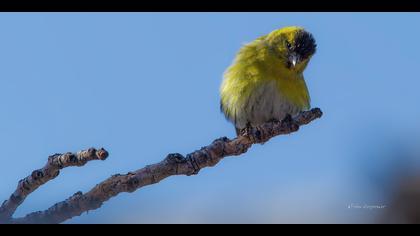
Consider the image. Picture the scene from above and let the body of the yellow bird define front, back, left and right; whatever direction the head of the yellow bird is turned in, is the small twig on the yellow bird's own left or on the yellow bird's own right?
on the yellow bird's own right

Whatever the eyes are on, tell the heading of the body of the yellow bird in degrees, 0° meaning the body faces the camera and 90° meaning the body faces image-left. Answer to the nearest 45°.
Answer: approximately 315°
